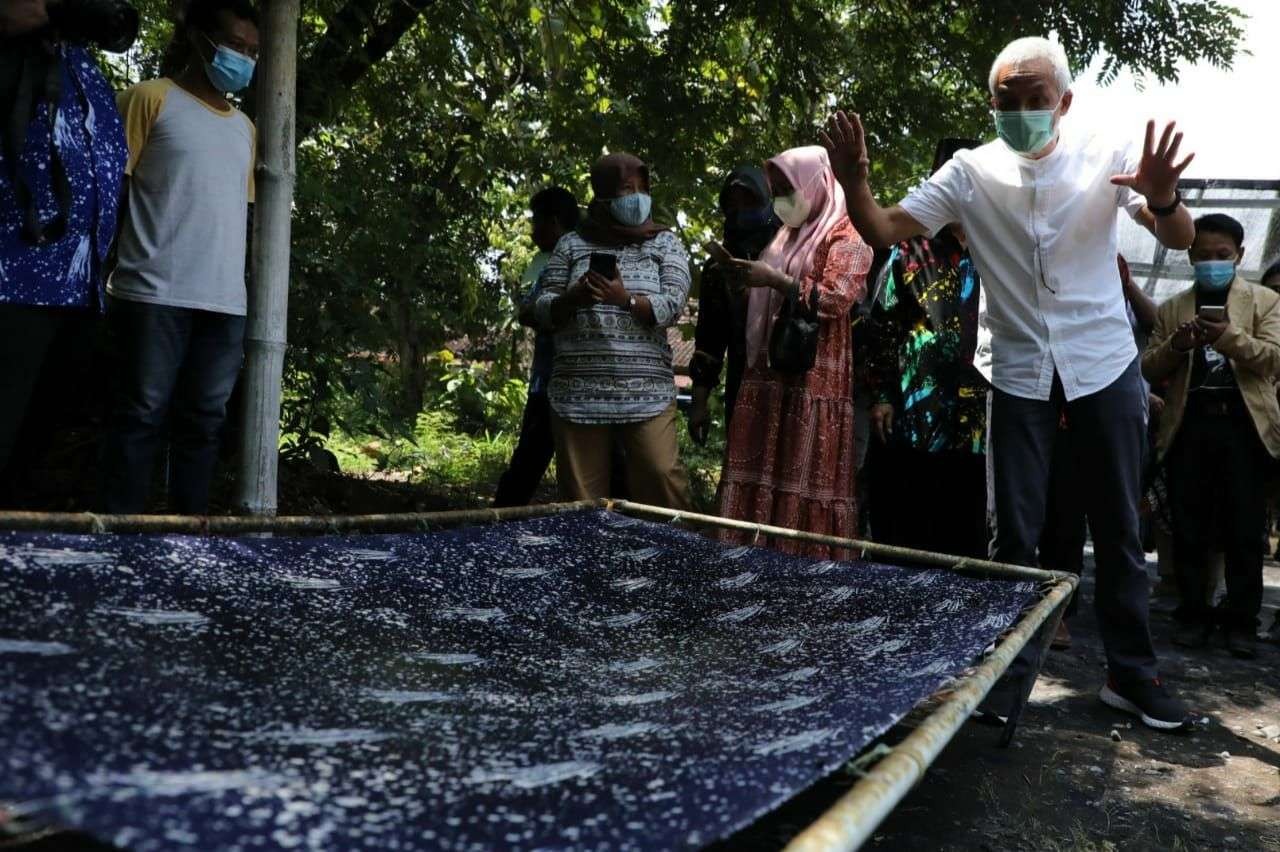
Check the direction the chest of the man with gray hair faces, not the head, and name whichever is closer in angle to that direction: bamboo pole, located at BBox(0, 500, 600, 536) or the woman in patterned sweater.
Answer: the bamboo pole

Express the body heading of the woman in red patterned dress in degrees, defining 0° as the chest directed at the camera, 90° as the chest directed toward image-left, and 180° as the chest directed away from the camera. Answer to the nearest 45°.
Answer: approximately 45°

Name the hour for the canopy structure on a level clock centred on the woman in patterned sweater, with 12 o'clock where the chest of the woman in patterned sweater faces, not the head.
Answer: The canopy structure is roughly at 8 o'clock from the woman in patterned sweater.

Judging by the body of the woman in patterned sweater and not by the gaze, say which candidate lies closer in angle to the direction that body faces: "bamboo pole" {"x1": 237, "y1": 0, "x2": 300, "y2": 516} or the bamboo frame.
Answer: the bamboo frame

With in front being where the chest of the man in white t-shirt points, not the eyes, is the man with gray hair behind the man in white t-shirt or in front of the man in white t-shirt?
in front

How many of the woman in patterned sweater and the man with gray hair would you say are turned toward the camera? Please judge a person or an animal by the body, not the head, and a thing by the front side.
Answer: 2

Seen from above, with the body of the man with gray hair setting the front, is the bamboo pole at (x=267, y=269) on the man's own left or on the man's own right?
on the man's own right

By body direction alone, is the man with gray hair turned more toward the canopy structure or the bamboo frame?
the bamboo frame

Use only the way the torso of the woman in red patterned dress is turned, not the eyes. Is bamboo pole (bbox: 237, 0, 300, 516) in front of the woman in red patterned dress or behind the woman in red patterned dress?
in front

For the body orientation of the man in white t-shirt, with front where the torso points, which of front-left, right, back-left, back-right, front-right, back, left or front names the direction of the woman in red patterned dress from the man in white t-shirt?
front-left

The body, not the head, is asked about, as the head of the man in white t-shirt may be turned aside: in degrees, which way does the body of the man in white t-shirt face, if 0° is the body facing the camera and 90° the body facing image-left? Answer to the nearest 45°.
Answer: approximately 315°
